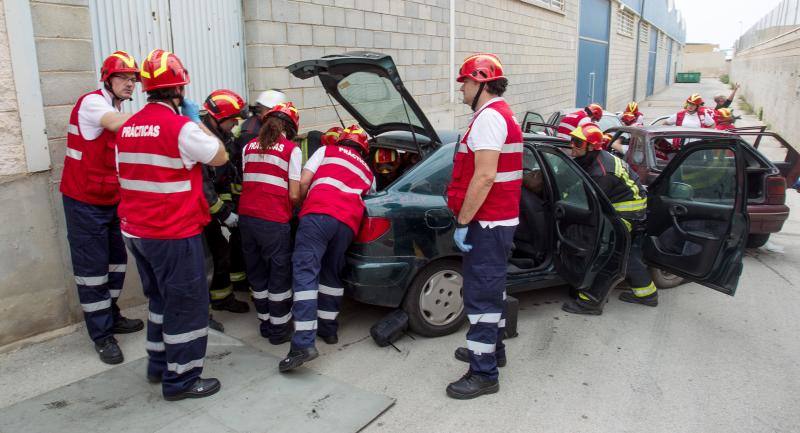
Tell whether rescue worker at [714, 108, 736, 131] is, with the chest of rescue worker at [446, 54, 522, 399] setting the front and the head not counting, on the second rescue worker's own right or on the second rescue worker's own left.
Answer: on the second rescue worker's own right

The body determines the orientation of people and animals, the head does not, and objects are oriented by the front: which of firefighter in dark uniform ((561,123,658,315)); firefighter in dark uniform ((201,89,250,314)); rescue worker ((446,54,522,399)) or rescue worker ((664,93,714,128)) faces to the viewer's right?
firefighter in dark uniform ((201,89,250,314))

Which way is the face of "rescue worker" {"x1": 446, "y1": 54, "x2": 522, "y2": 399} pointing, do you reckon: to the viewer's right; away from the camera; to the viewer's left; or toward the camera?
to the viewer's left

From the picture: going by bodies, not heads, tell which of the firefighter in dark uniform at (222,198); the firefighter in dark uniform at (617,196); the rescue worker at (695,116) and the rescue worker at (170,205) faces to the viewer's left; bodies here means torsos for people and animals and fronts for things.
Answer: the firefighter in dark uniform at (617,196)

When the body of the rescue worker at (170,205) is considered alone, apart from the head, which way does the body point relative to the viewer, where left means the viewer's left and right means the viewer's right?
facing away from the viewer and to the right of the viewer

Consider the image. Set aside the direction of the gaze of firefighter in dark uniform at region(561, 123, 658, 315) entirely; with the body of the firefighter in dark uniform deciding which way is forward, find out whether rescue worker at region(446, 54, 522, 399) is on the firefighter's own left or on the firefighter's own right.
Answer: on the firefighter's own left

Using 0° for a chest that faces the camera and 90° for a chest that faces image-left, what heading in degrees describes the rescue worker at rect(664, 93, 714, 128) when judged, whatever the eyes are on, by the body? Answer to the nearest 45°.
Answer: approximately 0°

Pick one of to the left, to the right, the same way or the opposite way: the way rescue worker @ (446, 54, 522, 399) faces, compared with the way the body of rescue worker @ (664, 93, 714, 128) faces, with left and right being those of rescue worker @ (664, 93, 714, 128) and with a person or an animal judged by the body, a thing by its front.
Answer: to the right

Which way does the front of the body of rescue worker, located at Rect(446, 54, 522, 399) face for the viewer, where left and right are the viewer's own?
facing to the left of the viewer

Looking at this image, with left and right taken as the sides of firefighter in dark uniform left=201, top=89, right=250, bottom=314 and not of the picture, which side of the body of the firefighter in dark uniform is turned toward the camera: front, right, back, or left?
right

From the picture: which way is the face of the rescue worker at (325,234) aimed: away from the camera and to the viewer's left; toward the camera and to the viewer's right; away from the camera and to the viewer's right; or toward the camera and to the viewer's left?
away from the camera and to the viewer's right

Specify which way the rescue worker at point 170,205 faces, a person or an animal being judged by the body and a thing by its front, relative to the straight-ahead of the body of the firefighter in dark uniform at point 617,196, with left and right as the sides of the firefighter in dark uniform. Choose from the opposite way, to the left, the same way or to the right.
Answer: to the right
